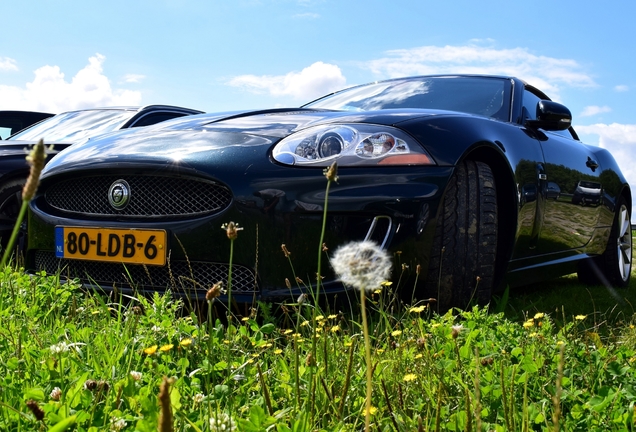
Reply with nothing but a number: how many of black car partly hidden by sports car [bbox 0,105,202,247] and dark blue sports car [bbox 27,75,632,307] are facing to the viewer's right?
0

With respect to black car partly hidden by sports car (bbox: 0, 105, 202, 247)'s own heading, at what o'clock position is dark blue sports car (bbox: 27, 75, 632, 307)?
dark blue sports car (bbox: 27, 75, 632, 307) is roughly at 10 o'clock from black car partly hidden by sports car (bbox: 0, 105, 202, 247).

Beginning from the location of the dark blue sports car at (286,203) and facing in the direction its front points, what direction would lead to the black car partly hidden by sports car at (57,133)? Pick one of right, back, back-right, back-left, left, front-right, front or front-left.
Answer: right

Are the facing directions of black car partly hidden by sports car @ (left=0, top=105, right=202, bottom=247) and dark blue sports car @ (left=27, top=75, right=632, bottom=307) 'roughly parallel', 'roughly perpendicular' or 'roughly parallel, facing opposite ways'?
roughly parallel

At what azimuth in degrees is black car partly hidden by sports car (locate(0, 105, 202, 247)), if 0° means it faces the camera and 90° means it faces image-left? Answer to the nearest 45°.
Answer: approximately 45°

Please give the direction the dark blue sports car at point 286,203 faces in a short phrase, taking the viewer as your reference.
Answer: facing the viewer and to the left of the viewer
